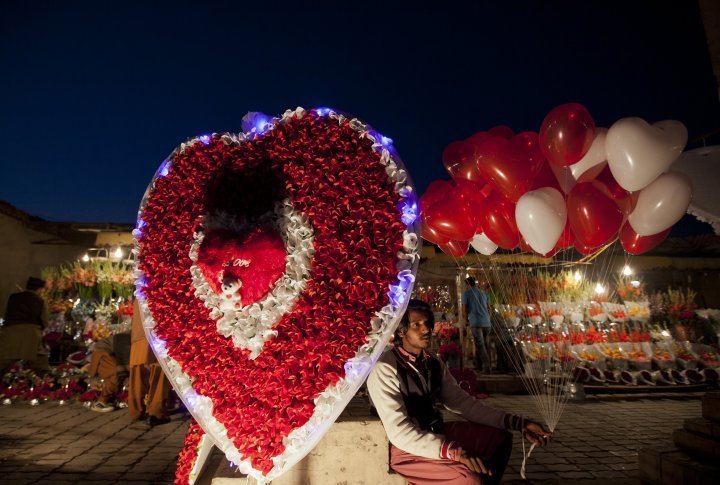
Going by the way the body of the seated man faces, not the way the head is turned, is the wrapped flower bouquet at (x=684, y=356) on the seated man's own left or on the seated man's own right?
on the seated man's own left

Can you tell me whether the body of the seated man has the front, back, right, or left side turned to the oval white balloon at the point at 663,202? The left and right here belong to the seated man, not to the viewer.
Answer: left

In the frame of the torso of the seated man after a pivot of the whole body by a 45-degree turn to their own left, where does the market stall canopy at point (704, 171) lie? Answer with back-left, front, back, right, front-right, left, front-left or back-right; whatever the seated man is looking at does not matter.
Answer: front-left

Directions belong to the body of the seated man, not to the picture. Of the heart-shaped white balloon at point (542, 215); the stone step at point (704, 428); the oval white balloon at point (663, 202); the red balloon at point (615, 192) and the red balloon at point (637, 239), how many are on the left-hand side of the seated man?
5

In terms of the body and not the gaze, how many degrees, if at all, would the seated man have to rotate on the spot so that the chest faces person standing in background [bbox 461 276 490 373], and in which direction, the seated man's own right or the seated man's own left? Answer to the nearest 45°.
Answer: approximately 135° to the seated man's own left

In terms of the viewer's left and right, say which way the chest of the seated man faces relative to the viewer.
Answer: facing the viewer and to the right of the viewer

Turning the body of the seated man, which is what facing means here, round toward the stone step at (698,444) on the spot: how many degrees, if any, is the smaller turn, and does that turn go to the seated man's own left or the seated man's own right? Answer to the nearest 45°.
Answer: approximately 90° to the seated man's own left

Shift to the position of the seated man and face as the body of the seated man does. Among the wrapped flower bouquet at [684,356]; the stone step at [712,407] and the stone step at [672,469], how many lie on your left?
3

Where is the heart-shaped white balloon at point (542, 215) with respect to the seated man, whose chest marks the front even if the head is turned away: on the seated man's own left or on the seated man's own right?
on the seated man's own left

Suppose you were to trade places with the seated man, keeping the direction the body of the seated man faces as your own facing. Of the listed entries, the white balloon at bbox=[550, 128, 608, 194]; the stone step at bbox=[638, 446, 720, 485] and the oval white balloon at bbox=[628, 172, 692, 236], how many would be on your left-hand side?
3

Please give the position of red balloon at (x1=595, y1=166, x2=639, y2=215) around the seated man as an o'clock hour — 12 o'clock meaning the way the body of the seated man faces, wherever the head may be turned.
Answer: The red balloon is roughly at 9 o'clock from the seated man.

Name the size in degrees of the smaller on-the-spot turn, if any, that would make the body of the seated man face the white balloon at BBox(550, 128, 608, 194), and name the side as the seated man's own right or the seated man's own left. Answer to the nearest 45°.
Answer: approximately 90° to the seated man's own left

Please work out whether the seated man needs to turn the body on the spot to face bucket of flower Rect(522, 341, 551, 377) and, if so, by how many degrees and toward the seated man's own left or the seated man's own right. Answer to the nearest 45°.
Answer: approximately 135° to the seated man's own left

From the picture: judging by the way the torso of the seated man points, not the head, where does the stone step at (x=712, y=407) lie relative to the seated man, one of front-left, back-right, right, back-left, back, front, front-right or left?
left
